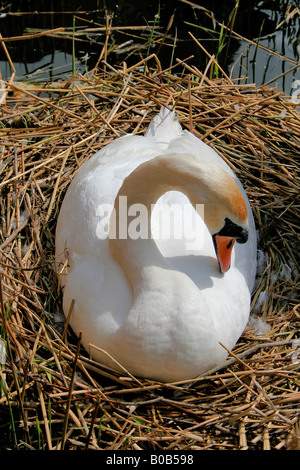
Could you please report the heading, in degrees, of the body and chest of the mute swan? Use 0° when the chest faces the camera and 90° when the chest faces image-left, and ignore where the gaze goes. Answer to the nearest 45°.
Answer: approximately 0°
